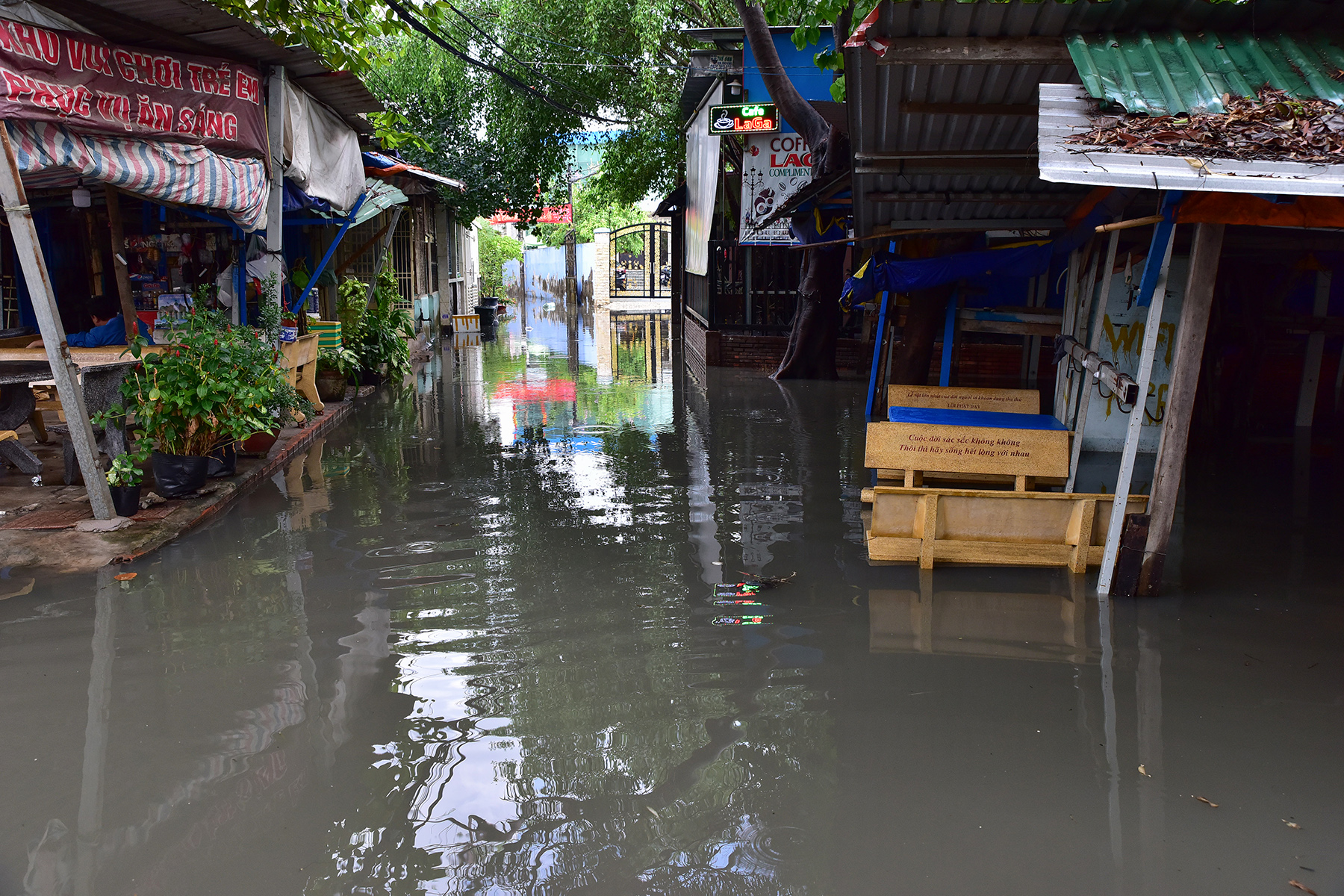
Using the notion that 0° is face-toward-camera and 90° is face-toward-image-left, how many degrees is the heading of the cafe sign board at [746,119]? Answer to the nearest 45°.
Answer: approximately 0°

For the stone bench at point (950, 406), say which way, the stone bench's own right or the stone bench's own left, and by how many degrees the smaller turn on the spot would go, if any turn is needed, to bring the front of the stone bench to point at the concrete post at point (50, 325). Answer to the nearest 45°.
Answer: approximately 45° to the stone bench's own right

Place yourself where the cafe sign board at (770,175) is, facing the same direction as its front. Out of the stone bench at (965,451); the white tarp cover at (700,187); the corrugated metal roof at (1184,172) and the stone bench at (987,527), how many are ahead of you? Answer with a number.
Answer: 3

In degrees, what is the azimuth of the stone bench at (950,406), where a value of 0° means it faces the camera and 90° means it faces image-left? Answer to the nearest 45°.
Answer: approximately 0°

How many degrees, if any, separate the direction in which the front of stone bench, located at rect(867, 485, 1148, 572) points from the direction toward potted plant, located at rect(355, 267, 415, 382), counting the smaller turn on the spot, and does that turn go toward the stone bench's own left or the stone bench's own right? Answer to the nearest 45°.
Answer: approximately 45° to the stone bench's own left

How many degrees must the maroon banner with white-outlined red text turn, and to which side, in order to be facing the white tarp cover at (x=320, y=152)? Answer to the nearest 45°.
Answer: approximately 90° to its left

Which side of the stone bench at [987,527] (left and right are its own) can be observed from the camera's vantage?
back
